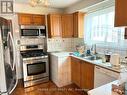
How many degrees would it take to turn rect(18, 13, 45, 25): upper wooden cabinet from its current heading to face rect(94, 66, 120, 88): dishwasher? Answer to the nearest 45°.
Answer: approximately 45° to its left

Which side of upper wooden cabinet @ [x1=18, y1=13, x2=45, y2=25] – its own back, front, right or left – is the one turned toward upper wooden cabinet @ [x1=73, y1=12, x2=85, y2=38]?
left

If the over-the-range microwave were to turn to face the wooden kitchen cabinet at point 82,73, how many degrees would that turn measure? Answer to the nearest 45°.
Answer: approximately 45° to its left

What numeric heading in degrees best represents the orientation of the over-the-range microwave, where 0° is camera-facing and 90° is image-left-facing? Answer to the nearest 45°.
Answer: approximately 0°

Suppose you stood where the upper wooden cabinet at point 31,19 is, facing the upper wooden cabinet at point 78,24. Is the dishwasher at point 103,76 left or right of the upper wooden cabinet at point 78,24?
right
